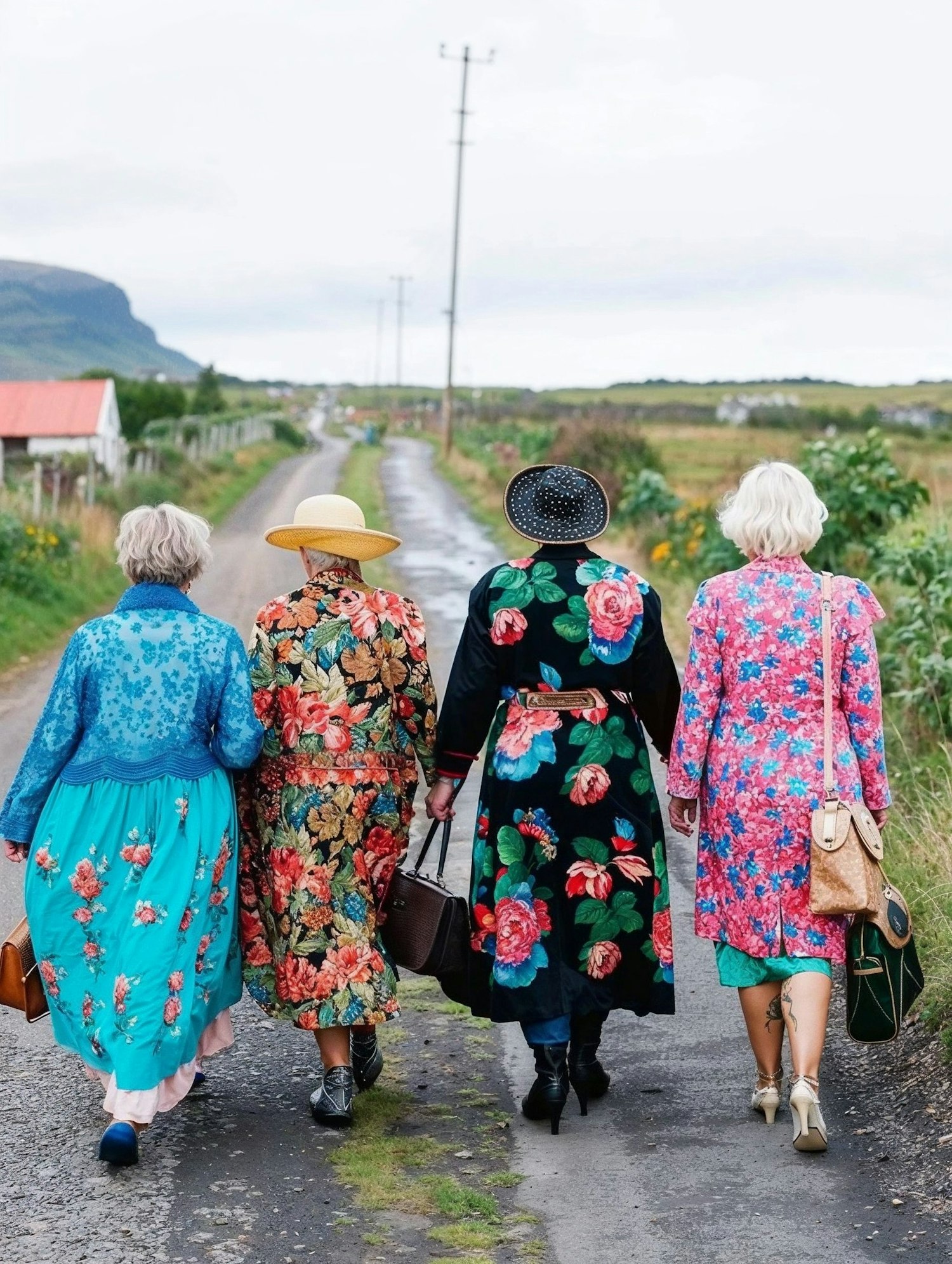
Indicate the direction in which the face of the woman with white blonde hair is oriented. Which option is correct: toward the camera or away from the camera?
away from the camera

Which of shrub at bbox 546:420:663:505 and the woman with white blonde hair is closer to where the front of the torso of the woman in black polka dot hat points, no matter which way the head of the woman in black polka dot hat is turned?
the shrub

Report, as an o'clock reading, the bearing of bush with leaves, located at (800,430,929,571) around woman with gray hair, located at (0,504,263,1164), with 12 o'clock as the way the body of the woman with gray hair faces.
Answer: The bush with leaves is roughly at 1 o'clock from the woman with gray hair.

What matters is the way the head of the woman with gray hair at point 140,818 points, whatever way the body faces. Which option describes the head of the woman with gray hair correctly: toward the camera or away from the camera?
away from the camera

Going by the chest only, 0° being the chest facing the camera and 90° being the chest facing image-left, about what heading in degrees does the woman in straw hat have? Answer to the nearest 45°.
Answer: approximately 180°

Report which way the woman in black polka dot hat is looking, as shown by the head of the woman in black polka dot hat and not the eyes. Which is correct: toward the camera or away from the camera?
away from the camera

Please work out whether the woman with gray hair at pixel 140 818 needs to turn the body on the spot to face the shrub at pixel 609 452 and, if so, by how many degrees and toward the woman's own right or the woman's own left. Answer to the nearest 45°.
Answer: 0° — they already face it

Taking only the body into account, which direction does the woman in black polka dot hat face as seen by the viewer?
away from the camera

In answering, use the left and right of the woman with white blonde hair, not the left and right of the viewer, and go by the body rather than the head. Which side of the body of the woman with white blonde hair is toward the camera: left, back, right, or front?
back

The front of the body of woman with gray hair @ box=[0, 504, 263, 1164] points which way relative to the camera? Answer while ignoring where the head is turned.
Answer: away from the camera

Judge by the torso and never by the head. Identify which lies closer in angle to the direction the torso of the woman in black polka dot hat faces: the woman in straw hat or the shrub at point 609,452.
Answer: the shrub
